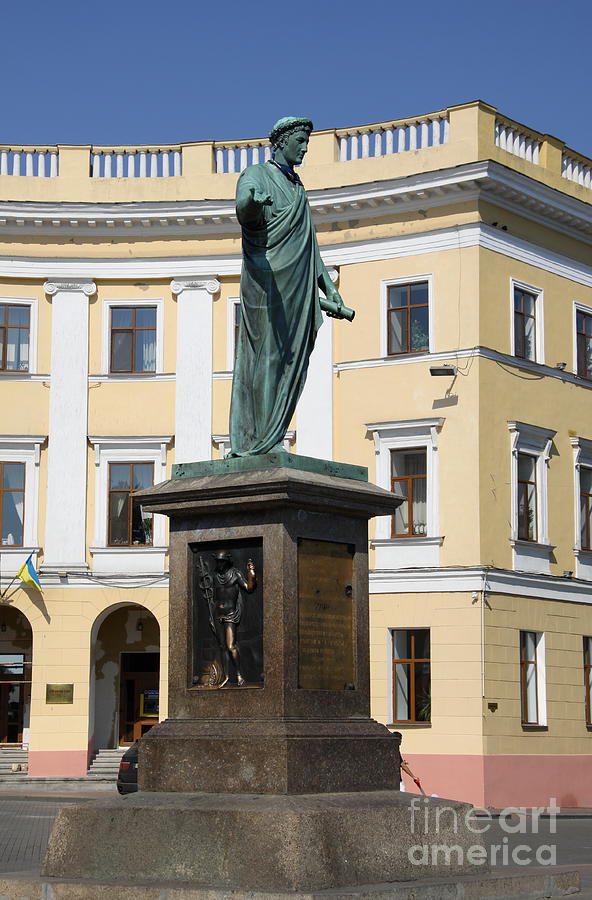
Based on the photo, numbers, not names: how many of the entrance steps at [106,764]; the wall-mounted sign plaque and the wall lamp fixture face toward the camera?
3

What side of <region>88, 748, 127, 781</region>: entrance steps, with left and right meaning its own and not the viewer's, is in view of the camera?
front

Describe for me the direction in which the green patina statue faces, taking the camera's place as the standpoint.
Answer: facing the viewer and to the right of the viewer

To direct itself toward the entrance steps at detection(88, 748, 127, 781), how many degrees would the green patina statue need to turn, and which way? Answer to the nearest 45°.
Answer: approximately 135° to its left

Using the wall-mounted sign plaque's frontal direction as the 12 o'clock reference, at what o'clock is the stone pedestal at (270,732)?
The stone pedestal is roughly at 12 o'clock from the wall-mounted sign plaque.

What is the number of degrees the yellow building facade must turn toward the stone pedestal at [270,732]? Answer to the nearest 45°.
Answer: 0° — it already faces it

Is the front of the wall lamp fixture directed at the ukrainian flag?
no

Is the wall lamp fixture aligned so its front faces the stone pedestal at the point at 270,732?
yes

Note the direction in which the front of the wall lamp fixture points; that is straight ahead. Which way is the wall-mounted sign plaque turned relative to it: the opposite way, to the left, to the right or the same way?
the same way

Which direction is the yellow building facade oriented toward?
toward the camera
